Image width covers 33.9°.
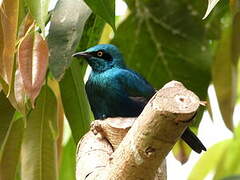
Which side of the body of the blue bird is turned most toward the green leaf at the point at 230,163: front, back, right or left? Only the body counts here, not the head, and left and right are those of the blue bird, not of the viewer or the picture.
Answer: back

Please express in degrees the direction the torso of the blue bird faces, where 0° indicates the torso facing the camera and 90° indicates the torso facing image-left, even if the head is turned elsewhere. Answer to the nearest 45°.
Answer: approximately 90°

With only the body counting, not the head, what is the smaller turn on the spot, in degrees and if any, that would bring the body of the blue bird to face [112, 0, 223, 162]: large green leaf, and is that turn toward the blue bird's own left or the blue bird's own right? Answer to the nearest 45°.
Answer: approximately 135° to the blue bird's own right
